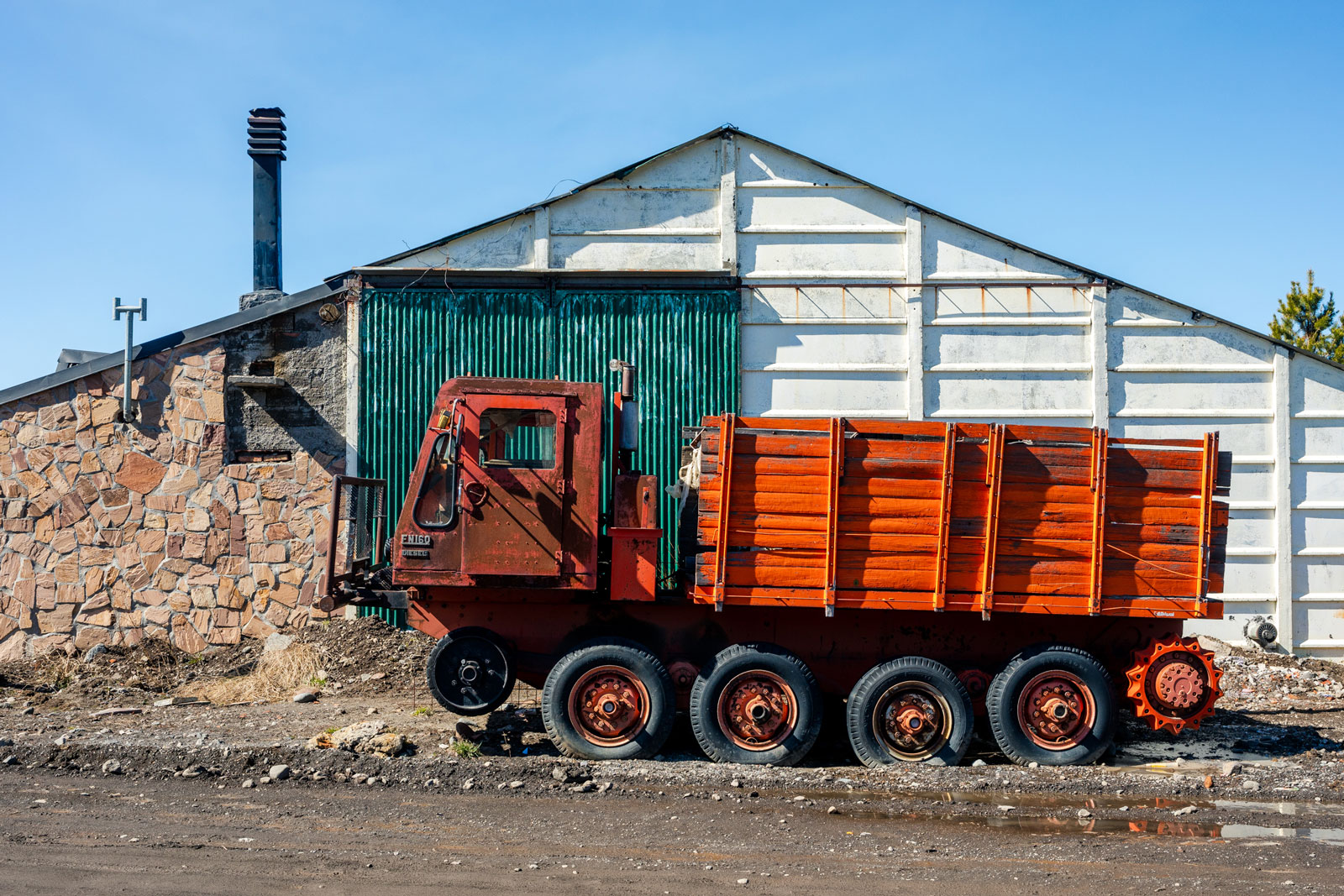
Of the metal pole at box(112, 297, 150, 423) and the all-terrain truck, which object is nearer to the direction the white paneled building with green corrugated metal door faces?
the all-terrain truck

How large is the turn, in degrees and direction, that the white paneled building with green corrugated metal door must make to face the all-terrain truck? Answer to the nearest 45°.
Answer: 0° — it already faces it

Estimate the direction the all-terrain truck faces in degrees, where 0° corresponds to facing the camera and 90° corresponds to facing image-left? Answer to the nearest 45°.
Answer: approximately 90°

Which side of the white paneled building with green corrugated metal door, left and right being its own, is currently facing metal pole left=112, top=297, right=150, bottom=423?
right

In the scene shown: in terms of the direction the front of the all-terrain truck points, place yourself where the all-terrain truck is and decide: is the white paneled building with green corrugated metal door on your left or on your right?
on your right

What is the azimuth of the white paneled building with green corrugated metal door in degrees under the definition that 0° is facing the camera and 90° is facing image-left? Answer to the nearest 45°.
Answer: approximately 0°

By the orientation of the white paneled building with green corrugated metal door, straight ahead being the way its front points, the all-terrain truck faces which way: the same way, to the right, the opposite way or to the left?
to the right

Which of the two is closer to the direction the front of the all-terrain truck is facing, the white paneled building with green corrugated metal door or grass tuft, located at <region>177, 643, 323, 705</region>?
the grass tuft

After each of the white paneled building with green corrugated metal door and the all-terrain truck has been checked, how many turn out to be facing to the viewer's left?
1
